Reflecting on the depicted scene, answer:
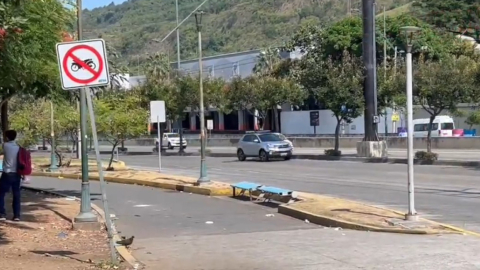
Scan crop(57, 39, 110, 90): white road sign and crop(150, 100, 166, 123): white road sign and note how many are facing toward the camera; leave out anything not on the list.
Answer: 1

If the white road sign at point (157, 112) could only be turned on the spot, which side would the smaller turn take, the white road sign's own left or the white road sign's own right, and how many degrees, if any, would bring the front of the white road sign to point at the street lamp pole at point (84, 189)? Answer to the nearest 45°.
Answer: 0° — it already faces it

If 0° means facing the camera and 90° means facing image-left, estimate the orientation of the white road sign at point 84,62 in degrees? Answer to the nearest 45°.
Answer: approximately 0°

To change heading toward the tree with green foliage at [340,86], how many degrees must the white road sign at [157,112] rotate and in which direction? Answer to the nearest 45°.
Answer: approximately 135° to its left
